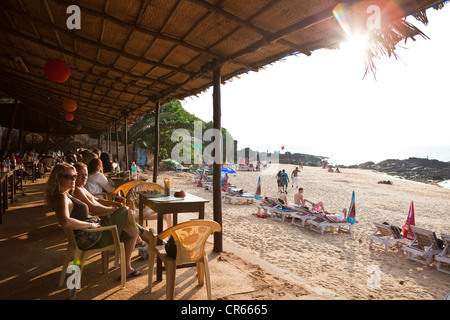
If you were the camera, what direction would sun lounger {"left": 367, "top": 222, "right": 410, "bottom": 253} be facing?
facing away from the viewer and to the right of the viewer

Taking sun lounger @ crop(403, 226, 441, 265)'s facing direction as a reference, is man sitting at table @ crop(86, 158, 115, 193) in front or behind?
behind

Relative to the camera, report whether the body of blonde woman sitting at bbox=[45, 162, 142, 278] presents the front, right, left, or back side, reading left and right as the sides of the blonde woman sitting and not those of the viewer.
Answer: right

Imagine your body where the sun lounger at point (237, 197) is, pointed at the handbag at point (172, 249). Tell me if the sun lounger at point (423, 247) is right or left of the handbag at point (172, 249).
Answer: left

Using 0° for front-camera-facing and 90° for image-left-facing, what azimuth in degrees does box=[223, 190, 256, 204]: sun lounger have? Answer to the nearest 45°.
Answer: approximately 270°

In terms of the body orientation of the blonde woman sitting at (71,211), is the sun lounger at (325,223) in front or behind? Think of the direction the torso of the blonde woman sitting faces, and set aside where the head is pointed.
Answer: in front

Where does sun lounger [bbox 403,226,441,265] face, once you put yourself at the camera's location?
facing away from the viewer and to the right of the viewer

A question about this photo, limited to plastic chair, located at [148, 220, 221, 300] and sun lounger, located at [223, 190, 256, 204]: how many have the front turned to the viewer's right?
1

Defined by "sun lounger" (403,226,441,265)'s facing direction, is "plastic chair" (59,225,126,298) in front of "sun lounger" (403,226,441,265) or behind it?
behind

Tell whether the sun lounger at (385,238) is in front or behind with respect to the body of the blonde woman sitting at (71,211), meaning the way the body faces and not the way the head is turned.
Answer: in front

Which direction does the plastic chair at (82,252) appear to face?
to the viewer's right

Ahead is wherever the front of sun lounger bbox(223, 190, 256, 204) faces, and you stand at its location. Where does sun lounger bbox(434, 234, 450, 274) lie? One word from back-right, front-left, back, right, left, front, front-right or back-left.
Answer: front-right

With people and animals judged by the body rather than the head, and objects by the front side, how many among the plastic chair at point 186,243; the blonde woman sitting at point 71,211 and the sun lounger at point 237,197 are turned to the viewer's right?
2
